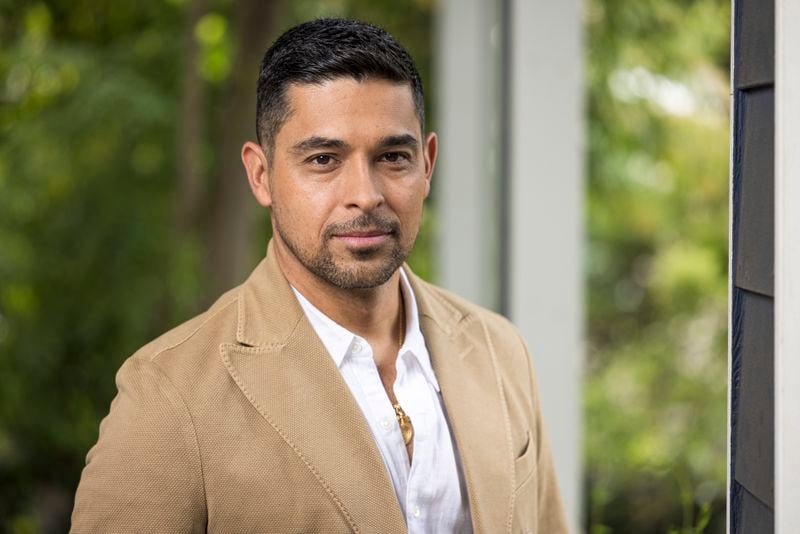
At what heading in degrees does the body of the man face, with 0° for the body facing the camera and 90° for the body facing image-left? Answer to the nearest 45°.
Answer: approximately 315°
